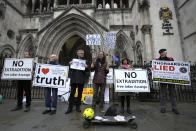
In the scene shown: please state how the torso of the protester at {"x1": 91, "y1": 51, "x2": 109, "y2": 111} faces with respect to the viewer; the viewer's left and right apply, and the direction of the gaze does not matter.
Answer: facing the viewer

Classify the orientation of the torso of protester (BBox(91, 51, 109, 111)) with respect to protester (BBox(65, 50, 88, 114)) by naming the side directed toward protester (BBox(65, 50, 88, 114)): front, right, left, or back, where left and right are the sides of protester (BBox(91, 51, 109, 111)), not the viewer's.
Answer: right
